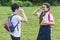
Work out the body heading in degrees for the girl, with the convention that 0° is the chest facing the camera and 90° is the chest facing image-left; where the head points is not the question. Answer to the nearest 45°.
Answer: approximately 45°
